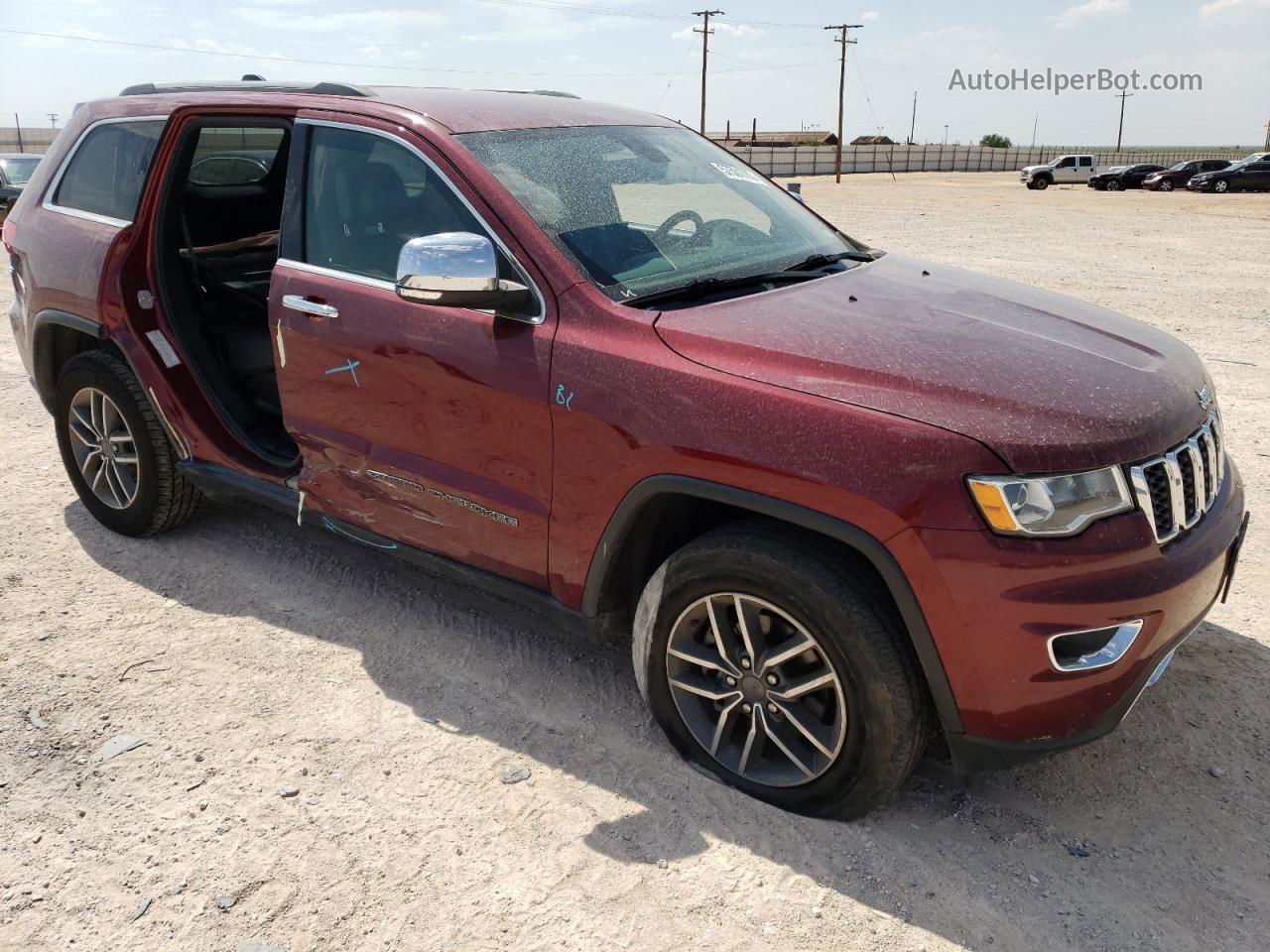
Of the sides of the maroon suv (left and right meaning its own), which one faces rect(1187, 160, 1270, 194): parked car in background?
left

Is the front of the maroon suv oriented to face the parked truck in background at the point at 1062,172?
no

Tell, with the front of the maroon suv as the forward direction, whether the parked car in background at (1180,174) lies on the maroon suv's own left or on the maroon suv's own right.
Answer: on the maroon suv's own left

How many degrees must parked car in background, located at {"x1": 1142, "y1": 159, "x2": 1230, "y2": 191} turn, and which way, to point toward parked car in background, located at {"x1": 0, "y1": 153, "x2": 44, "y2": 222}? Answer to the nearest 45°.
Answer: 0° — it already faces it

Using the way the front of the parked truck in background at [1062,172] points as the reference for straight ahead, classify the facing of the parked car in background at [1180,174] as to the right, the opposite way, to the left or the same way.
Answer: the same way

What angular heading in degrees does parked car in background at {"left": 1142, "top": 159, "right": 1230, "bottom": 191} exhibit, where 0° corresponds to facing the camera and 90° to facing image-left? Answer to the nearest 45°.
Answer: approximately 45°

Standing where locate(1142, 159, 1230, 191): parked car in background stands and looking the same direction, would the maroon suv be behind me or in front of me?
in front

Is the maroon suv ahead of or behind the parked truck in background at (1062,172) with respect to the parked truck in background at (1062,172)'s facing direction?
ahead

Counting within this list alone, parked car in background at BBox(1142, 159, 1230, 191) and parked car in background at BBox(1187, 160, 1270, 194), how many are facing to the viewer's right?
0

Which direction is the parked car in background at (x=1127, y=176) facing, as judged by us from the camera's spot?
facing the viewer and to the left of the viewer

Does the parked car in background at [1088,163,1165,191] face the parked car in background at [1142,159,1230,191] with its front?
no

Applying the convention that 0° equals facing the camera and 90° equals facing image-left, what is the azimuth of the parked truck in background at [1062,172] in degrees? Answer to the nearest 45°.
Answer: approximately 45°

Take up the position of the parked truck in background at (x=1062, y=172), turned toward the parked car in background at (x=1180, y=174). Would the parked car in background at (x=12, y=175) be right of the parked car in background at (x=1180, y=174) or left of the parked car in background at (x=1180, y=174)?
right

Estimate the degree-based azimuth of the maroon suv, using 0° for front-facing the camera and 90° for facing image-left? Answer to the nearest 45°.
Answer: approximately 315°

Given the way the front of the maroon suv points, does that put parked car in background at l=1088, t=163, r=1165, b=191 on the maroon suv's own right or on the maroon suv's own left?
on the maroon suv's own left
